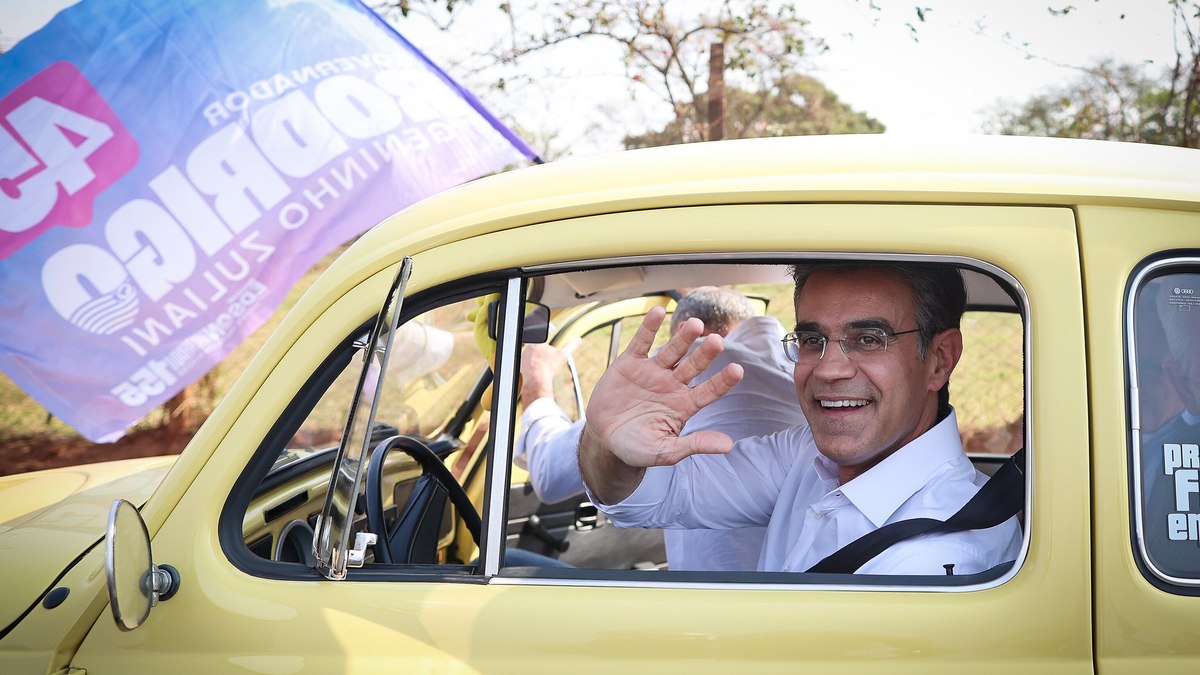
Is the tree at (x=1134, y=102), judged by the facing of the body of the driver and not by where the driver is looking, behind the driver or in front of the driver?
behind

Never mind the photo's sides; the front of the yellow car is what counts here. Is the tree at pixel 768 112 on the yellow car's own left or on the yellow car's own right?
on the yellow car's own right

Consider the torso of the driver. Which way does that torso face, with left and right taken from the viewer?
facing the viewer and to the left of the viewer

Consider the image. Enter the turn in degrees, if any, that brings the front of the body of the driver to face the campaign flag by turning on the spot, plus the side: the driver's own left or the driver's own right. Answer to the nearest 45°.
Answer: approximately 90° to the driver's own right

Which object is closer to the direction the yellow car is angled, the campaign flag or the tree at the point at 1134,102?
the campaign flag

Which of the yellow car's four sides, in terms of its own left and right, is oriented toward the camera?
left

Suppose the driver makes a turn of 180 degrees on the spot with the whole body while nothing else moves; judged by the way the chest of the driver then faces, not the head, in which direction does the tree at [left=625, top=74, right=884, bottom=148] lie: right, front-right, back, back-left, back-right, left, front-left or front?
front-left
